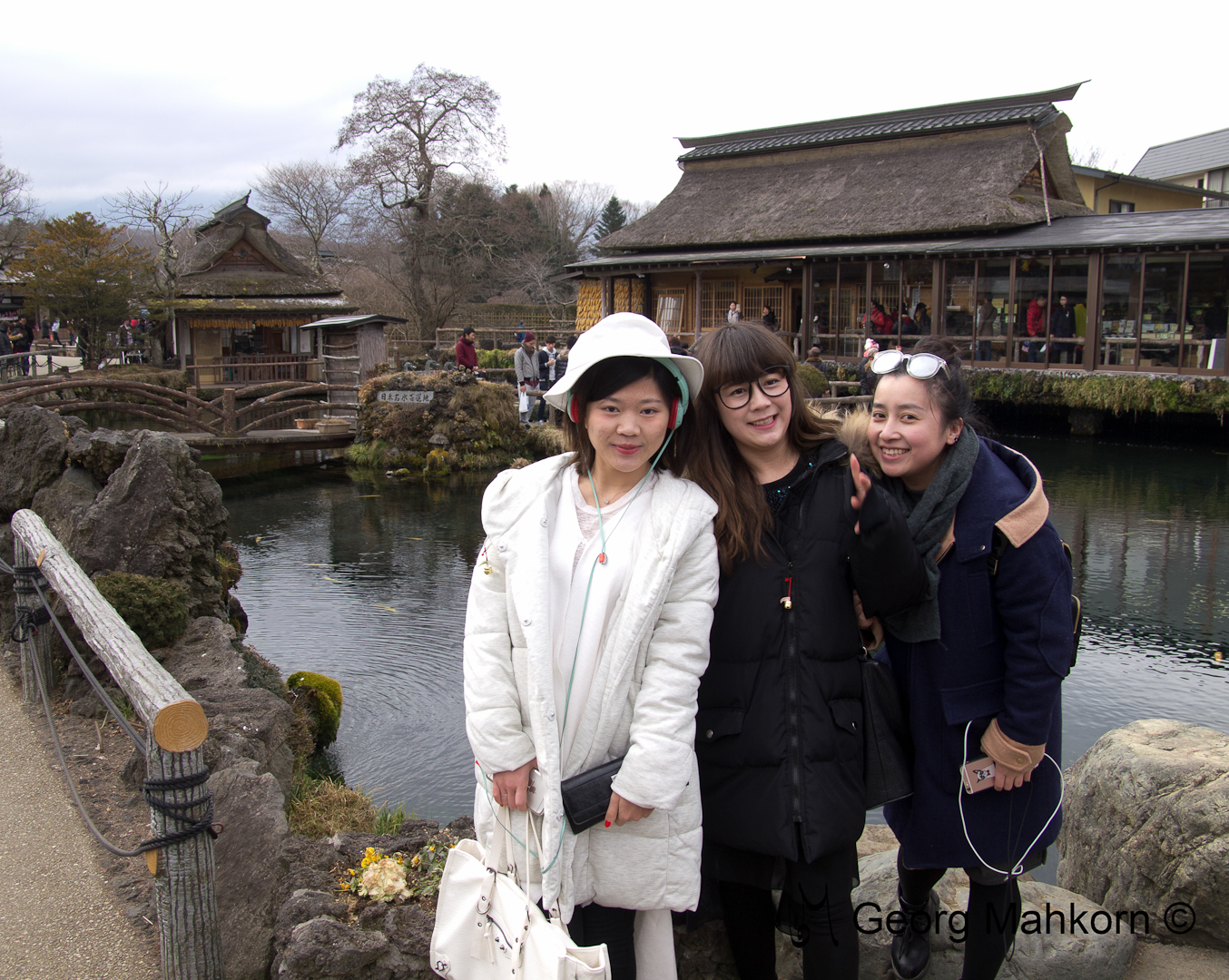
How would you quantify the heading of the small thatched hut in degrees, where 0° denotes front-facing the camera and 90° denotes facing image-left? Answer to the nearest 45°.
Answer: approximately 0°

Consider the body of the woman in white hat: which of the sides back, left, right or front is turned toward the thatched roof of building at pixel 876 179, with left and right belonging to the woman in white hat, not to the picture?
back

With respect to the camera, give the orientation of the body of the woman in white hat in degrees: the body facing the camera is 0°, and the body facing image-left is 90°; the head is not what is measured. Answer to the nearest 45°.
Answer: approximately 0°

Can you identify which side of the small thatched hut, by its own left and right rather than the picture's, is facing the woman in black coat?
front

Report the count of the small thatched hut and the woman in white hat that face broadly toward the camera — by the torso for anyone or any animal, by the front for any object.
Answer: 2

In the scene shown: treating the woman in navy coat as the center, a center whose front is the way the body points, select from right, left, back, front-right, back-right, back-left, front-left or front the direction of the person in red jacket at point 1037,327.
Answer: back-right

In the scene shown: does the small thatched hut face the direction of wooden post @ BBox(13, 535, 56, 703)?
yes
